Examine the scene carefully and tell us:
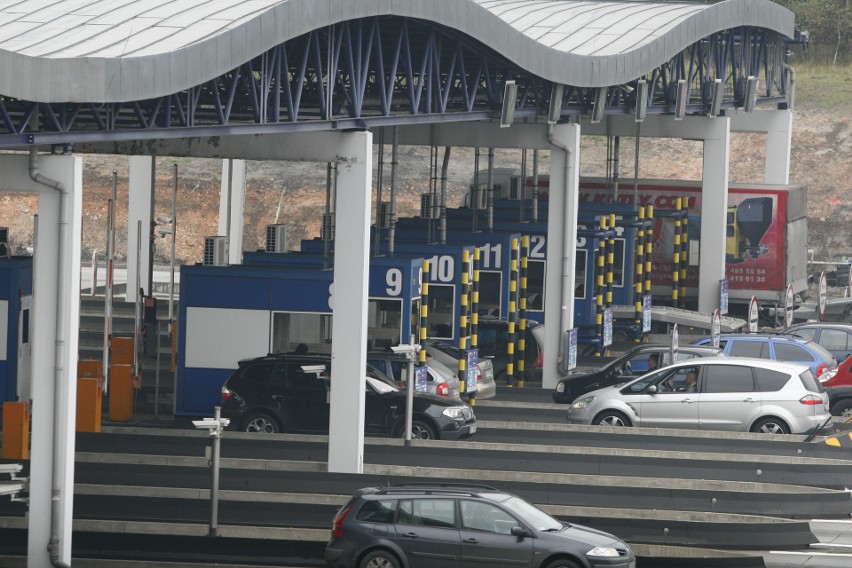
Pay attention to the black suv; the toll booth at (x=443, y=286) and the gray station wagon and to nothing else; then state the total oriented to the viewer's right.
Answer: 2

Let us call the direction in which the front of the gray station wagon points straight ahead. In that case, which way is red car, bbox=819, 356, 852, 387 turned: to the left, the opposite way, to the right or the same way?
the opposite way

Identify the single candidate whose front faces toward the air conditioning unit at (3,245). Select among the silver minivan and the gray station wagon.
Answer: the silver minivan

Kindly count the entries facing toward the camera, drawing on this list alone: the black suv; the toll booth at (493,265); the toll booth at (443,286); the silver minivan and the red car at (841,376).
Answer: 2

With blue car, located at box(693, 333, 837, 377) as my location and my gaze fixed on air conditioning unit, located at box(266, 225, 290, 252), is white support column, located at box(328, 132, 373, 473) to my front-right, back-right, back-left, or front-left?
front-left

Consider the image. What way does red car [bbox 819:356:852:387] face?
to the viewer's left

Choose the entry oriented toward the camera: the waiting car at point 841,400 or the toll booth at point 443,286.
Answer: the toll booth

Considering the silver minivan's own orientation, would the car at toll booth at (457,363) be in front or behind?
in front

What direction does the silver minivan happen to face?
to the viewer's left

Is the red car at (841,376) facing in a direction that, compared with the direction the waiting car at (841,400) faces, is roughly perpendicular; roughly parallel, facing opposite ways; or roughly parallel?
roughly parallel

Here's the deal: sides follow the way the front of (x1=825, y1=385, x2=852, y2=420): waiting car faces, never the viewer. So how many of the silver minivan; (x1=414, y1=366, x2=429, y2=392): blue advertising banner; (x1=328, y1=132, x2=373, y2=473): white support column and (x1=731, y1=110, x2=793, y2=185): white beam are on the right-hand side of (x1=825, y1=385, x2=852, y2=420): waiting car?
1

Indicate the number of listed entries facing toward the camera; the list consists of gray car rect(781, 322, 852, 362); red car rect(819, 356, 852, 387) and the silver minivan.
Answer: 0

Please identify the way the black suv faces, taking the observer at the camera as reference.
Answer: facing to the right of the viewer

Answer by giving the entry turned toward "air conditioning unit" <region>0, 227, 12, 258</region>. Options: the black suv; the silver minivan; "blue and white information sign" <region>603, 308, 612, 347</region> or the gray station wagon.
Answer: the silver minivan

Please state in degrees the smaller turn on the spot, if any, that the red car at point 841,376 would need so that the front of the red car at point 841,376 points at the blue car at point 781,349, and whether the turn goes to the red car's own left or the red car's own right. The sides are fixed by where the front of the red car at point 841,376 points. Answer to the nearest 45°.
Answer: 0° — it already faces it

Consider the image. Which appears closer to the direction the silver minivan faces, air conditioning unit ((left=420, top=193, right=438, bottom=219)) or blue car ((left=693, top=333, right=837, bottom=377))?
the air conditioning unit

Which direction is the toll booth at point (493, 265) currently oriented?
toward the camera

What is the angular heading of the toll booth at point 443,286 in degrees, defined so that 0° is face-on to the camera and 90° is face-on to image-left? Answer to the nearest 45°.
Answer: approximately 0°

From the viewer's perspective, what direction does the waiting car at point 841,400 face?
to the viewer's left

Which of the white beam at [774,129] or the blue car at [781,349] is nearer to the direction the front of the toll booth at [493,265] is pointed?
the blue car
